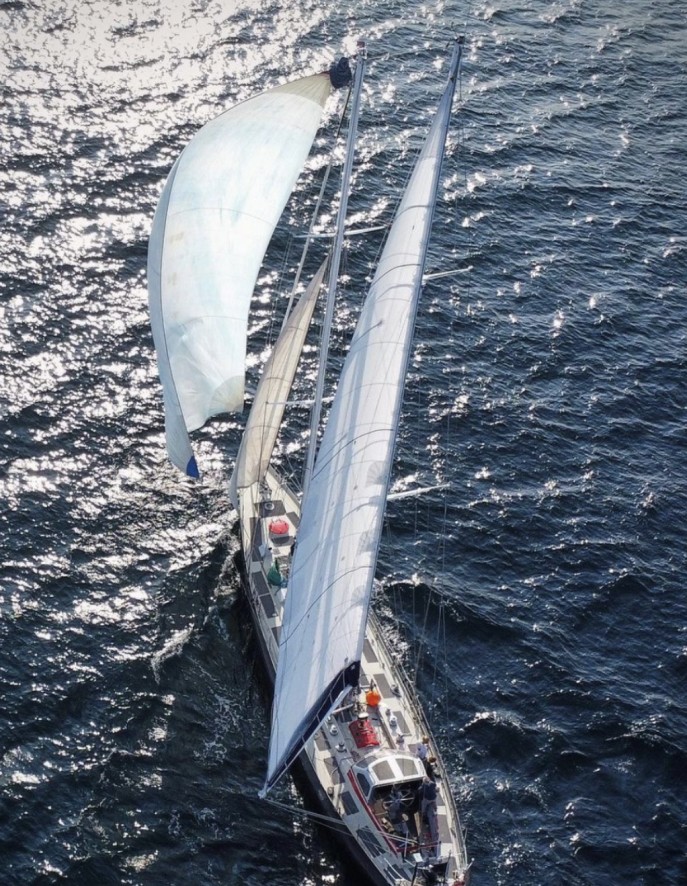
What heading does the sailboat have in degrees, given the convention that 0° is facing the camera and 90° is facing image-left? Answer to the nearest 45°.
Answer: approximately 135°
